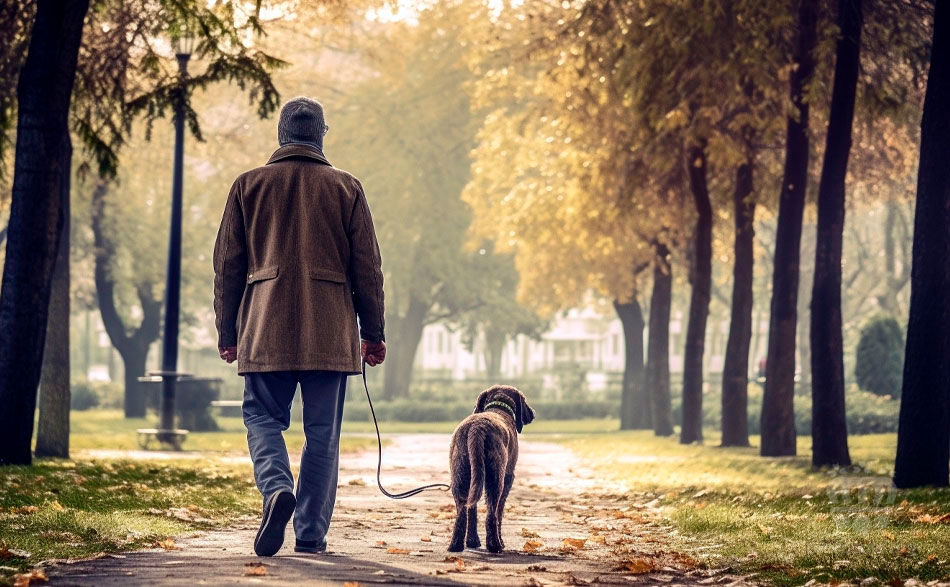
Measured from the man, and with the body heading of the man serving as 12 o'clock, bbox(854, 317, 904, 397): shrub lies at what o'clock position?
The shrub is roughly at 1 o'clock from the man.

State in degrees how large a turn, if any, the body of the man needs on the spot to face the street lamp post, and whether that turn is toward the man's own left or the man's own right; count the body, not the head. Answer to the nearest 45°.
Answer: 0° — they already face it

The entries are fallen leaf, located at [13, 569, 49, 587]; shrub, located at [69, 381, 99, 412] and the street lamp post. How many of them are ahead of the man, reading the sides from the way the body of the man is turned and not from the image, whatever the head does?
2

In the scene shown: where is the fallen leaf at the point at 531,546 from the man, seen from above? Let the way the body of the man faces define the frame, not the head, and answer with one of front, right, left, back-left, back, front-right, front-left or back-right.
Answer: front-right

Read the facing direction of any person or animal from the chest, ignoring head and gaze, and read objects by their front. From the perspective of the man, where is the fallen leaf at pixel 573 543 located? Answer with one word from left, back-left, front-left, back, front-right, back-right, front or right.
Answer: front-right

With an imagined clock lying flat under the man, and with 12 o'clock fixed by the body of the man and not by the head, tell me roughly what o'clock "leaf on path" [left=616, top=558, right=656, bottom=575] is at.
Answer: The leaf on path is roughly at 3 o'clock from the man.

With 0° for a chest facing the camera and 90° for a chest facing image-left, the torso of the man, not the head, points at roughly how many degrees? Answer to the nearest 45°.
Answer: approximately 180°

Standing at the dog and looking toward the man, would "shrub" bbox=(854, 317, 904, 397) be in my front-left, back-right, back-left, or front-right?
back-right

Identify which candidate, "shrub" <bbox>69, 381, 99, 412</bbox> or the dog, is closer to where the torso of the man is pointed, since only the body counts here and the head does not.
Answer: the shrub

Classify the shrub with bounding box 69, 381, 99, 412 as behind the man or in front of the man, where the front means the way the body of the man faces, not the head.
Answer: in front

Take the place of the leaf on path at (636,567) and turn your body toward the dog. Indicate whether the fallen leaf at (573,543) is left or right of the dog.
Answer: right
